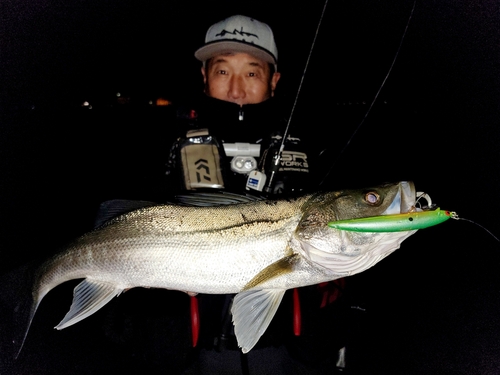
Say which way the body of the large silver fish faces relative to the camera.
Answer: to the viewer's right

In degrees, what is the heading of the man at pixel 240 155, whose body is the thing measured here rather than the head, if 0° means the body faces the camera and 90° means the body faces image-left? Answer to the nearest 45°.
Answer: approximately 0°

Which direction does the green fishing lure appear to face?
to the viewer's right
